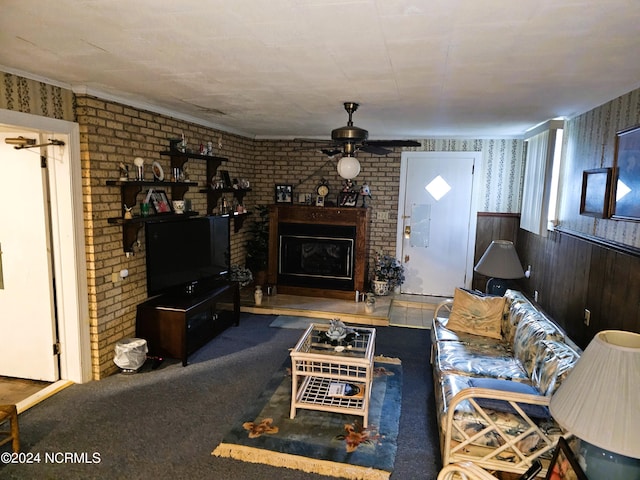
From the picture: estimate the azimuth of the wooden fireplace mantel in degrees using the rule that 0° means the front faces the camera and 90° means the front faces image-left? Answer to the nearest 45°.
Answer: approximately 0°

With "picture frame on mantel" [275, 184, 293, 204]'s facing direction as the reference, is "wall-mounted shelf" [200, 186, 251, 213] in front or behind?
in front

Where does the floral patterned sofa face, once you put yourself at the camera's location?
facing to the left of the viewer

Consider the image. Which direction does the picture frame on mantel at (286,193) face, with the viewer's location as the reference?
facing the viewer

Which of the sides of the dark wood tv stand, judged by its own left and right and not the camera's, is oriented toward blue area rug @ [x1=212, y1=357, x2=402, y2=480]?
front

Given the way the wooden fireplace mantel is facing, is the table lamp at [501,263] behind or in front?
in front

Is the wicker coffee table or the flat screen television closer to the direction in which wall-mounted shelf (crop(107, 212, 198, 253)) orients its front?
the wicker coffee table

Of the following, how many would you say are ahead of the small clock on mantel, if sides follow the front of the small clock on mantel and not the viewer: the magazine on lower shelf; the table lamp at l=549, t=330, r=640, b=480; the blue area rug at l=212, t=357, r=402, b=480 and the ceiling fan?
4

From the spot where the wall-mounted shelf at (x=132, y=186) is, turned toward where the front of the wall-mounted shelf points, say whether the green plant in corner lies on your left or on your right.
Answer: on your left

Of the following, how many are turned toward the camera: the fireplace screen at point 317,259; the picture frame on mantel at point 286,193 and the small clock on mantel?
3

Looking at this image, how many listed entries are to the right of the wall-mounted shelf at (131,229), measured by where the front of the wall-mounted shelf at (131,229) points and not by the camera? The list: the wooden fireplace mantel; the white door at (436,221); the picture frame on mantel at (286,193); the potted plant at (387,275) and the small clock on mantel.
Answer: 0

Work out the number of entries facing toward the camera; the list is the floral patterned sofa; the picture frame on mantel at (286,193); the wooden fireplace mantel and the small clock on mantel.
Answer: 3

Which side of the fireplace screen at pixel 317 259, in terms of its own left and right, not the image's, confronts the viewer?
front

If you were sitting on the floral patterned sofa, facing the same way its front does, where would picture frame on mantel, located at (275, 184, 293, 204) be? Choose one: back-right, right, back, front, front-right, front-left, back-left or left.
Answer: front-right

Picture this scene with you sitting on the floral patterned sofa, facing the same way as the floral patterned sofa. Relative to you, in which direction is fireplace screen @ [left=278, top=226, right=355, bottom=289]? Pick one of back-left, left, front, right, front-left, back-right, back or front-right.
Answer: front-right

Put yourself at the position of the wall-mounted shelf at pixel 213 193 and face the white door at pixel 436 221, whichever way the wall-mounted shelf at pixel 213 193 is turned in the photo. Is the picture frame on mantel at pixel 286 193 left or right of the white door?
left

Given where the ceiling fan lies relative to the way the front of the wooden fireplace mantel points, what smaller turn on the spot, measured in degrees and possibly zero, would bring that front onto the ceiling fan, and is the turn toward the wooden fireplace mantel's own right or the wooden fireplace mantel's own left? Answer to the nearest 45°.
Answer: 0° — it already faces it
